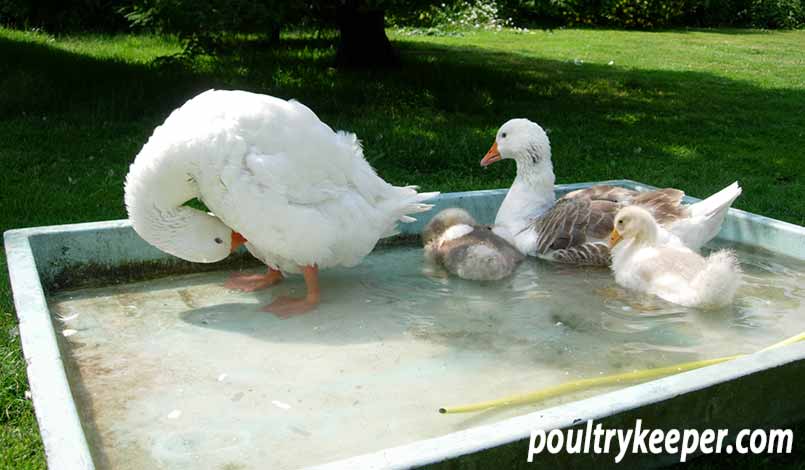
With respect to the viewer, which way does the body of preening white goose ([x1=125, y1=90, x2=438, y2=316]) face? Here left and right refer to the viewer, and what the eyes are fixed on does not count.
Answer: facing to the left of the viewer

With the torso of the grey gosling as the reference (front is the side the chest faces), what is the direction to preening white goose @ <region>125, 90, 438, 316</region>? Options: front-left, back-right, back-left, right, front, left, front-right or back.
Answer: front-left

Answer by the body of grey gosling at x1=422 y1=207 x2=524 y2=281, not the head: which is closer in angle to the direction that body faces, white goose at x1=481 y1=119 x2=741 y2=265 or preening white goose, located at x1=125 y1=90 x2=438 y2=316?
the preening white goose

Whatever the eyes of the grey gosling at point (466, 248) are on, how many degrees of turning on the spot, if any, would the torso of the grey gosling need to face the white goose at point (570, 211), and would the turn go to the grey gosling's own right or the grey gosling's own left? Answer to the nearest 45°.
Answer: approximately 135° to the grey gosling's own right

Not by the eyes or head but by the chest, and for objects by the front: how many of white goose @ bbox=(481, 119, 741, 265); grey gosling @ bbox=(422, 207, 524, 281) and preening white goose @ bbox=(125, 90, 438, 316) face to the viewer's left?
3

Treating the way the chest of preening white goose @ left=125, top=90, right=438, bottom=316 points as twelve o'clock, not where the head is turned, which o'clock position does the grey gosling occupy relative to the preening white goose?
The grey gosling is roughly at 5 o'clock from the preening white goose.

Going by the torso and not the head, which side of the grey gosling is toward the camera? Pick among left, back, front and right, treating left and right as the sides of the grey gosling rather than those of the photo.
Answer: left

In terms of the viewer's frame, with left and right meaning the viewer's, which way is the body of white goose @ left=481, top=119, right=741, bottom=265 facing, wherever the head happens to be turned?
facing to the left of the viewer
